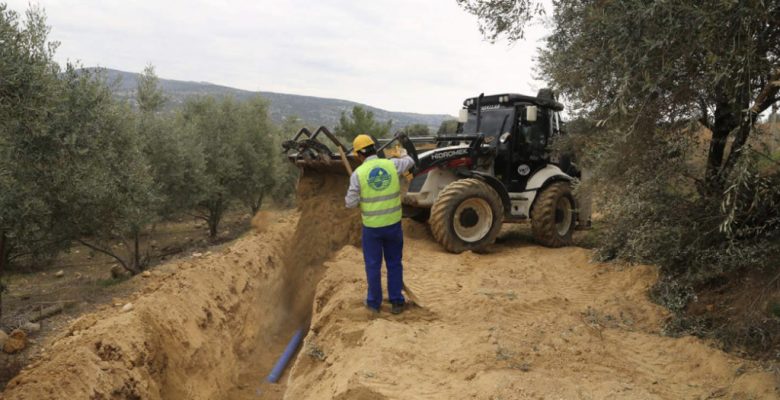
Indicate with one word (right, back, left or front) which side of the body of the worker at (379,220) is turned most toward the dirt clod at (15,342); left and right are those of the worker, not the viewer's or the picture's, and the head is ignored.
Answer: left

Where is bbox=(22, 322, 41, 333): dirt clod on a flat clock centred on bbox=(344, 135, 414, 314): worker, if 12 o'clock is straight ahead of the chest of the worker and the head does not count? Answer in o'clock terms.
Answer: The dirt clod is roughly at 10 o'clock from the worker.

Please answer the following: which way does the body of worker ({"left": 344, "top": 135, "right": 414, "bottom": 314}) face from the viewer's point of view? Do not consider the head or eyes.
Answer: away from the camera

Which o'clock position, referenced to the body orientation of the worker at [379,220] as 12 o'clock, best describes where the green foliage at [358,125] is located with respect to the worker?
The green foliage is roughly at 12 o'clock from the worker.

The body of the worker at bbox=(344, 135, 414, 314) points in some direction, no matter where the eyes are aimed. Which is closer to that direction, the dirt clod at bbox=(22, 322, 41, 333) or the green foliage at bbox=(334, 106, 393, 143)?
the green foliage
